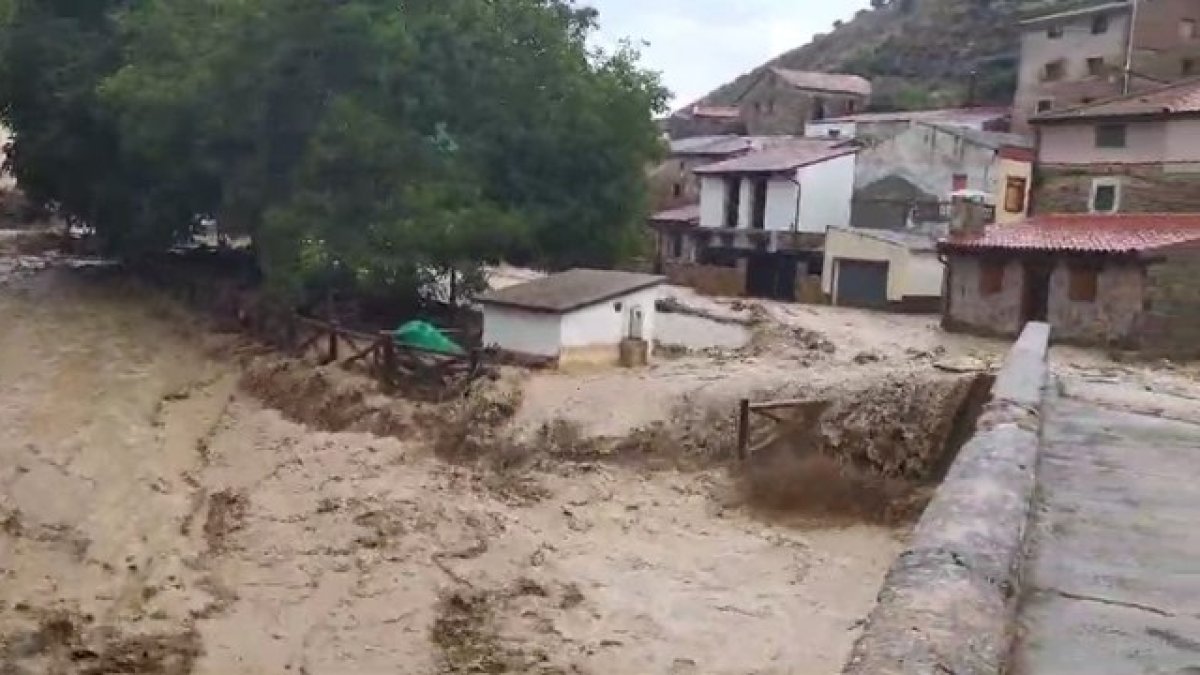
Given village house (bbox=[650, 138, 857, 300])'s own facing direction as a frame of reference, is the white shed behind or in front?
in front

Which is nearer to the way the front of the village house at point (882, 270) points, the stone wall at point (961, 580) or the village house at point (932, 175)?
the stone wall

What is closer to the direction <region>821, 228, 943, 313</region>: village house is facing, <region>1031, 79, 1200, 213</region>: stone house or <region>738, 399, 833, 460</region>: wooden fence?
the wooden fence

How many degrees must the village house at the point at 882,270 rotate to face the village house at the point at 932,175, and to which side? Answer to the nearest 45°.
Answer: approximately 180°

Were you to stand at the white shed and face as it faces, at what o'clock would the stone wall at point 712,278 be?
The stone wall is roughly at 8 o'clock from the white shed.

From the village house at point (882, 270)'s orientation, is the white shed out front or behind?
out front

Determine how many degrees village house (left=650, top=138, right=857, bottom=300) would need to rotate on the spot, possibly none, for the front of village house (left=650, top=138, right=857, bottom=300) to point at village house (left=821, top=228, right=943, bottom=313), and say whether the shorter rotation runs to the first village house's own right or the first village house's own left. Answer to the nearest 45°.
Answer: approximately 90° to the first village house's own left

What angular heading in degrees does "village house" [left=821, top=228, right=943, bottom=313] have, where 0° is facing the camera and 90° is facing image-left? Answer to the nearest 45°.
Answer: approximately 0°

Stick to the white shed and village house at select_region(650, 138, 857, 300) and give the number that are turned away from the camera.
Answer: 0

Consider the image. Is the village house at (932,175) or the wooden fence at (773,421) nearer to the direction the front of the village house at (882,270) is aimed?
the wooden fence

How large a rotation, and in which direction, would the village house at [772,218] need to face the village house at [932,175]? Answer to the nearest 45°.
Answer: approximately 135° to its left

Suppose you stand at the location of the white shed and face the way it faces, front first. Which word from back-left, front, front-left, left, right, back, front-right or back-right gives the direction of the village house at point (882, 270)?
left

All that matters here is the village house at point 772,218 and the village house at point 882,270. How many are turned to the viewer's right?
0
